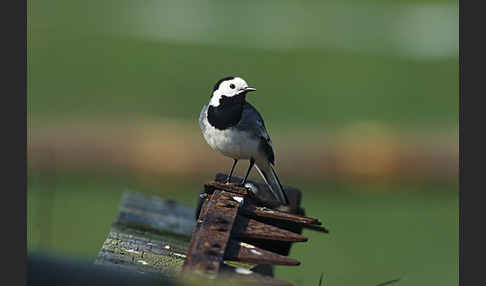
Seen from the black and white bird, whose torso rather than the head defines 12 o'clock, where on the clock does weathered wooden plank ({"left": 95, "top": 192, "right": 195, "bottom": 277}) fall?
The weathered wooden plank is roughly at 11 o'clock from the black and white bird.

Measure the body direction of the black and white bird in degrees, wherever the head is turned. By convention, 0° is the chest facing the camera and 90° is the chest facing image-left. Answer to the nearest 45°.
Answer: approximately 45°
